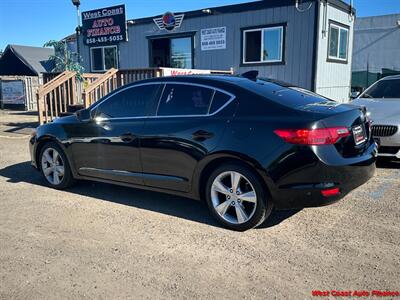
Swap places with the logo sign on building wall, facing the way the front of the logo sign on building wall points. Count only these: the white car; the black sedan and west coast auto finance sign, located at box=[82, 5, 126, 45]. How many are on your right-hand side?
1

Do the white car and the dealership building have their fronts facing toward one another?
no

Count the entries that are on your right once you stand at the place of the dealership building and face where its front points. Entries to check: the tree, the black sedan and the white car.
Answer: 1

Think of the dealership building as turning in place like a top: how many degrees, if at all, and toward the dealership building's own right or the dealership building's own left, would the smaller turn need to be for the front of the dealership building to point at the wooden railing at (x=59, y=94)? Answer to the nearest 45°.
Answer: approximately 45° to the dealership building's own right

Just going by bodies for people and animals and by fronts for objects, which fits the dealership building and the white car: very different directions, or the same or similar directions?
same or similar directions

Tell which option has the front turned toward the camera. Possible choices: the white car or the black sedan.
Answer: the white car

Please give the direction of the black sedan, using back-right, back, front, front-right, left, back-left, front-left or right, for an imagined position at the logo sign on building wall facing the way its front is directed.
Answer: front-left

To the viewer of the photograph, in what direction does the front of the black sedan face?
facing away from the viewer and to the left of the viewer

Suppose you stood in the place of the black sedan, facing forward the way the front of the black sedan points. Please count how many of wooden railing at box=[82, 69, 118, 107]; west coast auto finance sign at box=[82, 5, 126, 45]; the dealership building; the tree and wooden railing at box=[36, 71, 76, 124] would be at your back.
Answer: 0

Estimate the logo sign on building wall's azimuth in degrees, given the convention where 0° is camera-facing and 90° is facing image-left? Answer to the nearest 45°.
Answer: approximately 45°

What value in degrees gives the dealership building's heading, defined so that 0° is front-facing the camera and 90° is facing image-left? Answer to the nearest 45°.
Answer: approximately 45°

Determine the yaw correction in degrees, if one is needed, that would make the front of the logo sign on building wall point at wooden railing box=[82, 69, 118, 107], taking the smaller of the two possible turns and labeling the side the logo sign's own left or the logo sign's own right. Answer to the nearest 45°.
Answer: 0° — it already faces it

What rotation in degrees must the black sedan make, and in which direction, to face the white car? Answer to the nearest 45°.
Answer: approximately 90° to its right

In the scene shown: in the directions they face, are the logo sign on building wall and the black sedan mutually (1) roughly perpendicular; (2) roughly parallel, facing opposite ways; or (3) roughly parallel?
roughly perpendicular

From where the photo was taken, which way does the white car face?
toward the camera

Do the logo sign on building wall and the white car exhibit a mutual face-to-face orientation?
no

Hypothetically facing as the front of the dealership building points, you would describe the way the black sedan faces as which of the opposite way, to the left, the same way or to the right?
to the right

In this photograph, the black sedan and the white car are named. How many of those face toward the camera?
1

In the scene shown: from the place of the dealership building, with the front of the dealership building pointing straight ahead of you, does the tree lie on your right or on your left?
on your right
